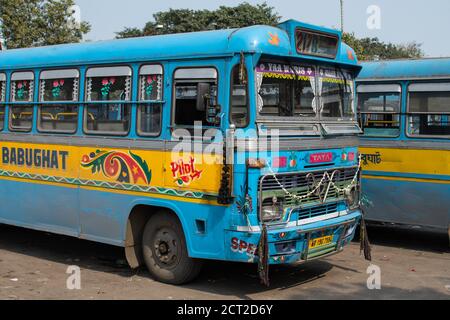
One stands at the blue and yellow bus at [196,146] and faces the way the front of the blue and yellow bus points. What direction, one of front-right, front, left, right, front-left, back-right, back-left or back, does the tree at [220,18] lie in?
back-left

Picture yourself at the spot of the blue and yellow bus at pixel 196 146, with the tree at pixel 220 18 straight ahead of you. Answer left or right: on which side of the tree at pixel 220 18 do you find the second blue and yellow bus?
right

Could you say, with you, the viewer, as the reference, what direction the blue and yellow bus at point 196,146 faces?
facing the viewer and to the right of the viewer

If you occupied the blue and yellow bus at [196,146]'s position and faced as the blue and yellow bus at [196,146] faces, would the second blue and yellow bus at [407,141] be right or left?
on its left
